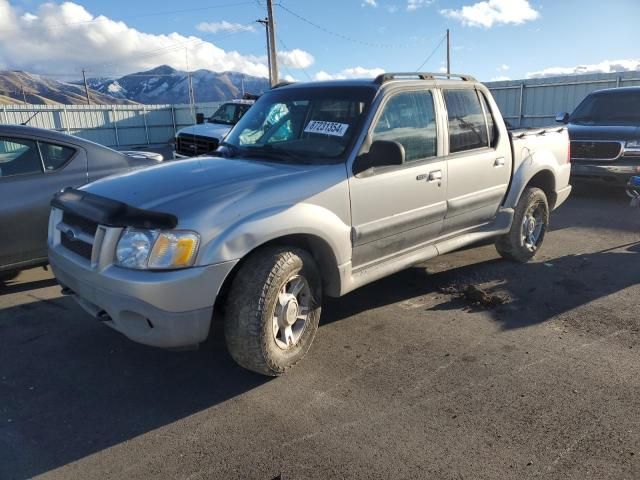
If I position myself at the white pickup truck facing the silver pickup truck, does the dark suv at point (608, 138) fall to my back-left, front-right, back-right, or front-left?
front-left

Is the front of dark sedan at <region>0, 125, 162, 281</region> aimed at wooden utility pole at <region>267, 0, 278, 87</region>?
no

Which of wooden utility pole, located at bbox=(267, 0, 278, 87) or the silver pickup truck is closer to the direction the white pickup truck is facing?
the silver pickup truck

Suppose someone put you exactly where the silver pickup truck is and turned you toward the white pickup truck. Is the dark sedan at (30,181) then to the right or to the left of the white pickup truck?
left

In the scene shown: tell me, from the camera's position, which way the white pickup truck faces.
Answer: facing the viewer and to the left of the viewer

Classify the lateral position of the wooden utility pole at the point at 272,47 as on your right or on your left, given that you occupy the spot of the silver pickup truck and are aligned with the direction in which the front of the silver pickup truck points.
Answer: on your right

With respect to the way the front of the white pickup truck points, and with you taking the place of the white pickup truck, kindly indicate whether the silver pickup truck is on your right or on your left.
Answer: on your left

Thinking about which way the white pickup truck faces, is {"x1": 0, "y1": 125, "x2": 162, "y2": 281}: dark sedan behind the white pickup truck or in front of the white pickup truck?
in front

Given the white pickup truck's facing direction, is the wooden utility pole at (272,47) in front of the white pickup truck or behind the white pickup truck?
behind

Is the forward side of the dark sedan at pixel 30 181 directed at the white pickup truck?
no

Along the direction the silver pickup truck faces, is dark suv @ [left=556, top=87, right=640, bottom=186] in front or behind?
behind

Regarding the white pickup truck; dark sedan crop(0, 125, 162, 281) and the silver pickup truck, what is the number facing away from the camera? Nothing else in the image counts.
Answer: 0
